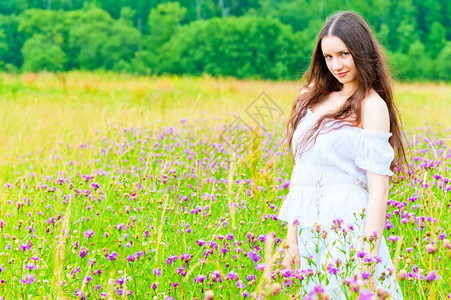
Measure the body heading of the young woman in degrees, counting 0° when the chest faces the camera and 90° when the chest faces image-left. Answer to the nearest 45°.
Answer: approximately 45°

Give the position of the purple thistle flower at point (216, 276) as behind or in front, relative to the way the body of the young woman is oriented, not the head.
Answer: in front

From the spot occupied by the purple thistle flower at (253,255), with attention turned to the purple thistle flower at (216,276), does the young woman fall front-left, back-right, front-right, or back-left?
back-left
